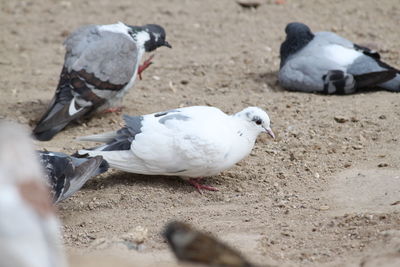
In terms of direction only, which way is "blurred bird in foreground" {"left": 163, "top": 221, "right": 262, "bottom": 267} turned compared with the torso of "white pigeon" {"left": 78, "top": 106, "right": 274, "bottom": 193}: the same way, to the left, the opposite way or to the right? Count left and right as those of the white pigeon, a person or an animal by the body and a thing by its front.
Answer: the opposite way

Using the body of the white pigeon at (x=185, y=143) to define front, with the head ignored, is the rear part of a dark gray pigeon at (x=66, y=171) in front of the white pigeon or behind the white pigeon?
behind

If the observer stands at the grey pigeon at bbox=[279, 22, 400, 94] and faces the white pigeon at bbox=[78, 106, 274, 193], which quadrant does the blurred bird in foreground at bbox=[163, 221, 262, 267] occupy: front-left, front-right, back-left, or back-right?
front-left

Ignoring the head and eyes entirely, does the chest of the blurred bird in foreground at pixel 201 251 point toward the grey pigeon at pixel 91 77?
no

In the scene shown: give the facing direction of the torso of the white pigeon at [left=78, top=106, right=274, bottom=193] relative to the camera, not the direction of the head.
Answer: to the viewer's right

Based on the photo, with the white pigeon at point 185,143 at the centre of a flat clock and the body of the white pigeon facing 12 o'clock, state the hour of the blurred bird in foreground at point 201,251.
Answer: The blurred bird in foreground is roughly at 3 o'clock from the white pigeon.

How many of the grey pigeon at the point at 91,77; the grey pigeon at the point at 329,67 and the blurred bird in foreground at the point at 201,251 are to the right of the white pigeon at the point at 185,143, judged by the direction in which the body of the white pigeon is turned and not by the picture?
1

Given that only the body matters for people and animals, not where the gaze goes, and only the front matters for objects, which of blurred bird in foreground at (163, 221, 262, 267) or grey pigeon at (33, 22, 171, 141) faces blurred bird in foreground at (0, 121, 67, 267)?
blurred bird in foreground at (163, 221, 262, 267)

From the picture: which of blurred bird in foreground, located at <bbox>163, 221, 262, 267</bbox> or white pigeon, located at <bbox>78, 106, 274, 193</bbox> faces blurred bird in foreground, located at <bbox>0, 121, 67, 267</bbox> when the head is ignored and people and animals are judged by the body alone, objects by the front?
blurred bird in foreground, located at <bbox>163, 221, 262, 267</bbox>

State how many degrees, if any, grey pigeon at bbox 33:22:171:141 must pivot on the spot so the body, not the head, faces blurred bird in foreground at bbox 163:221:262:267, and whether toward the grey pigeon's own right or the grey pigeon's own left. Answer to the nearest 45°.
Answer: approximately 135° to the grey pigeon's own right

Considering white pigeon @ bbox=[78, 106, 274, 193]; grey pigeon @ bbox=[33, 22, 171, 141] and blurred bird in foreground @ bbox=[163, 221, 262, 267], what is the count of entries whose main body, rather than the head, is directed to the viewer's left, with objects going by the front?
1

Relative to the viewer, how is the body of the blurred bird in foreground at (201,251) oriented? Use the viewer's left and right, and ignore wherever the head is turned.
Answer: facing to the left of the viewer

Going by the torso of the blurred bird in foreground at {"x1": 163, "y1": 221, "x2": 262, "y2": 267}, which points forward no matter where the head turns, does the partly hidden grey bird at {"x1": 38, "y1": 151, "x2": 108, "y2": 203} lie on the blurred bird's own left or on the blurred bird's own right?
on the blurred bird's own right

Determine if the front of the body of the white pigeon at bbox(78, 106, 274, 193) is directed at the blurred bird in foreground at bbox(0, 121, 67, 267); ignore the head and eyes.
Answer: no

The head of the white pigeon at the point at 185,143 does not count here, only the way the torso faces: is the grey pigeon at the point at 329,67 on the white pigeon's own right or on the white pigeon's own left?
on the white pigeon's own left

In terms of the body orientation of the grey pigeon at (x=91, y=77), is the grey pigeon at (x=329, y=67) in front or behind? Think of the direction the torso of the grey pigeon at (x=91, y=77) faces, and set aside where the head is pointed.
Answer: in front

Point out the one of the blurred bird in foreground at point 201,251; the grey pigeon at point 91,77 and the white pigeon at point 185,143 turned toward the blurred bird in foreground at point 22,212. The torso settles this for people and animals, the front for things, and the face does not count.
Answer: the blurred bird in foreground at point 201,251

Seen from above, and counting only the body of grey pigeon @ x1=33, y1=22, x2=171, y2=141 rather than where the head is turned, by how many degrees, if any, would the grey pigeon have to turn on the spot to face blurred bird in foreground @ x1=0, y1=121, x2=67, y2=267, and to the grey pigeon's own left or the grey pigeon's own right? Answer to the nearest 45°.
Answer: approximately 135° to the grey pigeon's own right

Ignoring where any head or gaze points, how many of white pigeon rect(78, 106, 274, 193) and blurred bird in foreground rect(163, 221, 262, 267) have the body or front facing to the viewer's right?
1
